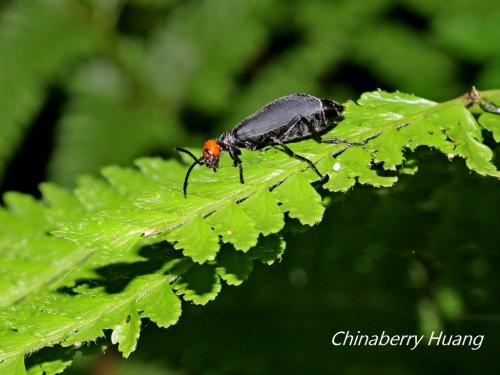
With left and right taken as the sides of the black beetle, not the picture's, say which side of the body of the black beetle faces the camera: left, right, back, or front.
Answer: left

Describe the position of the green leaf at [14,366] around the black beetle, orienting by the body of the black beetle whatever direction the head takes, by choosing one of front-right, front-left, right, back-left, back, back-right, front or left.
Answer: front-left

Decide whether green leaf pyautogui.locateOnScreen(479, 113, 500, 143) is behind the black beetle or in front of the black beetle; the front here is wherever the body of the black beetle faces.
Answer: behind
